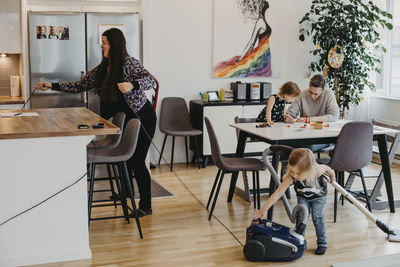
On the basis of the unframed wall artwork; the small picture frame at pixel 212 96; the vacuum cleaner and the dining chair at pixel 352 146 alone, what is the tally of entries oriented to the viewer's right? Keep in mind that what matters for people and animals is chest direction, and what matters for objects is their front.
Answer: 1

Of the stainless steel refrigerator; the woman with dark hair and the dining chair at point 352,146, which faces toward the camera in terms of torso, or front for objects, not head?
the stainless steel refrigerator

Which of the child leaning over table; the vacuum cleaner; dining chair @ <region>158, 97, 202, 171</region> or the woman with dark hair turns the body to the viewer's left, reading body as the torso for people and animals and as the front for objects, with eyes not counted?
the woman with dark hair

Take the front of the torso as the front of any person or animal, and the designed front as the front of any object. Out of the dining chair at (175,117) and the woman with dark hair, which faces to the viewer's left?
the woman with dark hair

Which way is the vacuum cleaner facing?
to the viewer's right

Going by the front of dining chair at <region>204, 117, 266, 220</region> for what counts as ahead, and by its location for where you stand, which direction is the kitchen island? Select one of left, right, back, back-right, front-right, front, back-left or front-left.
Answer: back-right

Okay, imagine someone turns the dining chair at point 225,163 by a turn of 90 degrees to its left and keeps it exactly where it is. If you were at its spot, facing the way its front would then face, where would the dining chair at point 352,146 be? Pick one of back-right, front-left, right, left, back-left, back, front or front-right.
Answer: right

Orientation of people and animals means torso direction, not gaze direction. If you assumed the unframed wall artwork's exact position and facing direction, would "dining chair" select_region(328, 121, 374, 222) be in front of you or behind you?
in front

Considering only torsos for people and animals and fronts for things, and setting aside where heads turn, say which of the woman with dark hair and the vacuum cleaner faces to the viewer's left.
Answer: the woman with dark hair

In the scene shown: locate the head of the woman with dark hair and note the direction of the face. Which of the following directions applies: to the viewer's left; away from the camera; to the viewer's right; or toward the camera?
to the viewer's left

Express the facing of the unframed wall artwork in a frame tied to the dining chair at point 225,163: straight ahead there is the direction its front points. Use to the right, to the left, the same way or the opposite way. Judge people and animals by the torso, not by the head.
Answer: to the right

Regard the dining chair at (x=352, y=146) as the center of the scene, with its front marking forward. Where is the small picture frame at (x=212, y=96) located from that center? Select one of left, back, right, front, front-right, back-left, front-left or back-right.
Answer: front

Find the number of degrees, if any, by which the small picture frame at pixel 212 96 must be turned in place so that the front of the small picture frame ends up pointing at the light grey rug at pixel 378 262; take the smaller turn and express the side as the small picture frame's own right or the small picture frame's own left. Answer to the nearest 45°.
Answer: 0° — it already faces it

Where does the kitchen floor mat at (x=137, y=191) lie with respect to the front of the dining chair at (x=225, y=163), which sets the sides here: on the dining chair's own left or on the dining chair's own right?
on the dining chair's own left

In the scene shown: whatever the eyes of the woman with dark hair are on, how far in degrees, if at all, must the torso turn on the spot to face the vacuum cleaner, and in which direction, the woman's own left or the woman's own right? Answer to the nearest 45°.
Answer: approximately 135° to the woman's own left
